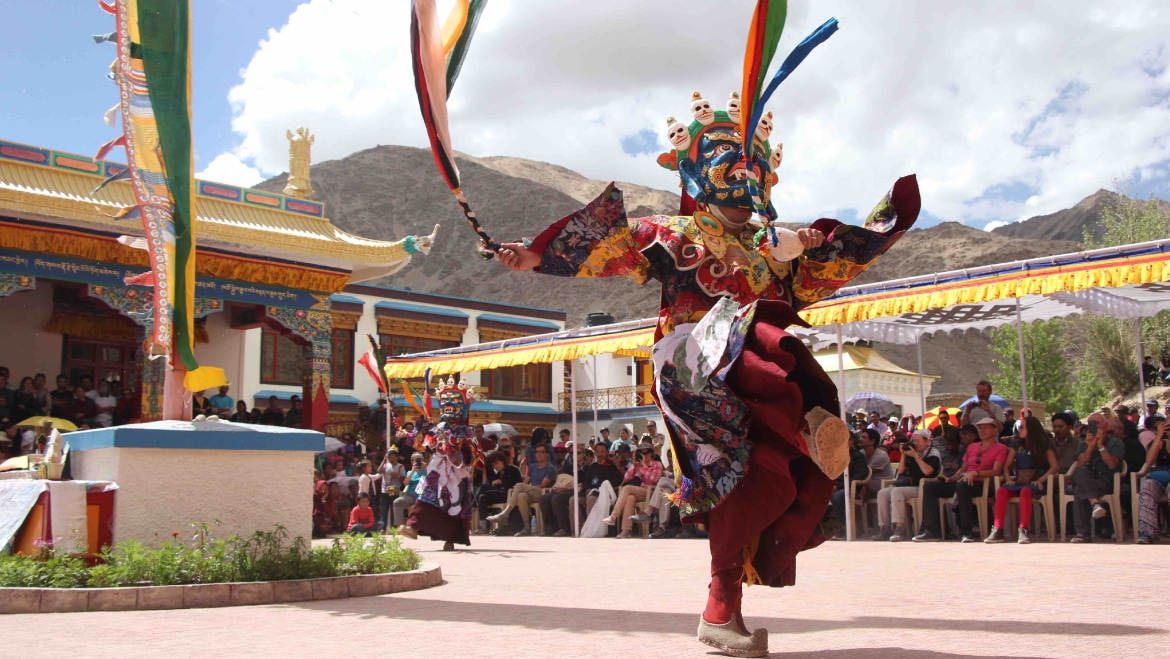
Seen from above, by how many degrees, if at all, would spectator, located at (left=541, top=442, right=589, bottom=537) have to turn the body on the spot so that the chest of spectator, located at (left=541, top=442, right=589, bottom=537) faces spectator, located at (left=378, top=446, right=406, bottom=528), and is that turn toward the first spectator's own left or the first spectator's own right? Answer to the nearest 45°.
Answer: approximately 90° to the first spectator's own right

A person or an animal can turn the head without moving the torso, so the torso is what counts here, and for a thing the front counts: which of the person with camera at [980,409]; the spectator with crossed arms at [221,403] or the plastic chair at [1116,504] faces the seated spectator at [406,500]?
the spectator with crossed arms at [221,403]

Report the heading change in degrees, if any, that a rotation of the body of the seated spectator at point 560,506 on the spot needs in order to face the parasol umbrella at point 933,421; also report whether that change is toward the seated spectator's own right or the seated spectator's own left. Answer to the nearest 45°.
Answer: approximately 135° to the seated spectator's own left

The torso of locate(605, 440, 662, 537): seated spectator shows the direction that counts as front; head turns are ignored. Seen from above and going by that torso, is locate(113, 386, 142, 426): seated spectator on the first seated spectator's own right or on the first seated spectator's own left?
on the first seated spectator's own right

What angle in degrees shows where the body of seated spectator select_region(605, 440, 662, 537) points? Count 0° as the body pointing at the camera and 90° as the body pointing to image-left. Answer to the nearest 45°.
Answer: approximately 45°

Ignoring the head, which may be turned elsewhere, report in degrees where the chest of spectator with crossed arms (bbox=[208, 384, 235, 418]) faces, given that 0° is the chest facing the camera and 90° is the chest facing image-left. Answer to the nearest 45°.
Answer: approximately 315°

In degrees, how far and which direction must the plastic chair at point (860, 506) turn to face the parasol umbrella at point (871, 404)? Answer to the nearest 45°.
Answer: approximately 135° to its right

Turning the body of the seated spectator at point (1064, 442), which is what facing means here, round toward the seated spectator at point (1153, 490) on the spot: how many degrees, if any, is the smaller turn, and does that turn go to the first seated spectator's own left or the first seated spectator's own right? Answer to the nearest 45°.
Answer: approximately 90° to the first seated spectator's own left

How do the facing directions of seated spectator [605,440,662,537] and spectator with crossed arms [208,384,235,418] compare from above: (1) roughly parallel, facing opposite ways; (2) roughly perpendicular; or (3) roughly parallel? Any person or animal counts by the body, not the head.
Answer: roughly perpendicular
